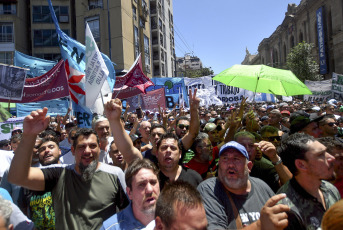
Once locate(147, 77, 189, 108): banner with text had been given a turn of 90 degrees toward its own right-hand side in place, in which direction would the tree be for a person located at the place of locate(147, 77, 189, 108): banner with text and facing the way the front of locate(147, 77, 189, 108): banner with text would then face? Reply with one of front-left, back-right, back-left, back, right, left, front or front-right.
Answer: back-right

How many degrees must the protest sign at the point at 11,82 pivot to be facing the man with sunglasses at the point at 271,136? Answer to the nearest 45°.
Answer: approximately 45° to its left

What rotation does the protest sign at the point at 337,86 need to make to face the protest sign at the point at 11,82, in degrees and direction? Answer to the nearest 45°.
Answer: approximately 45° to its right
